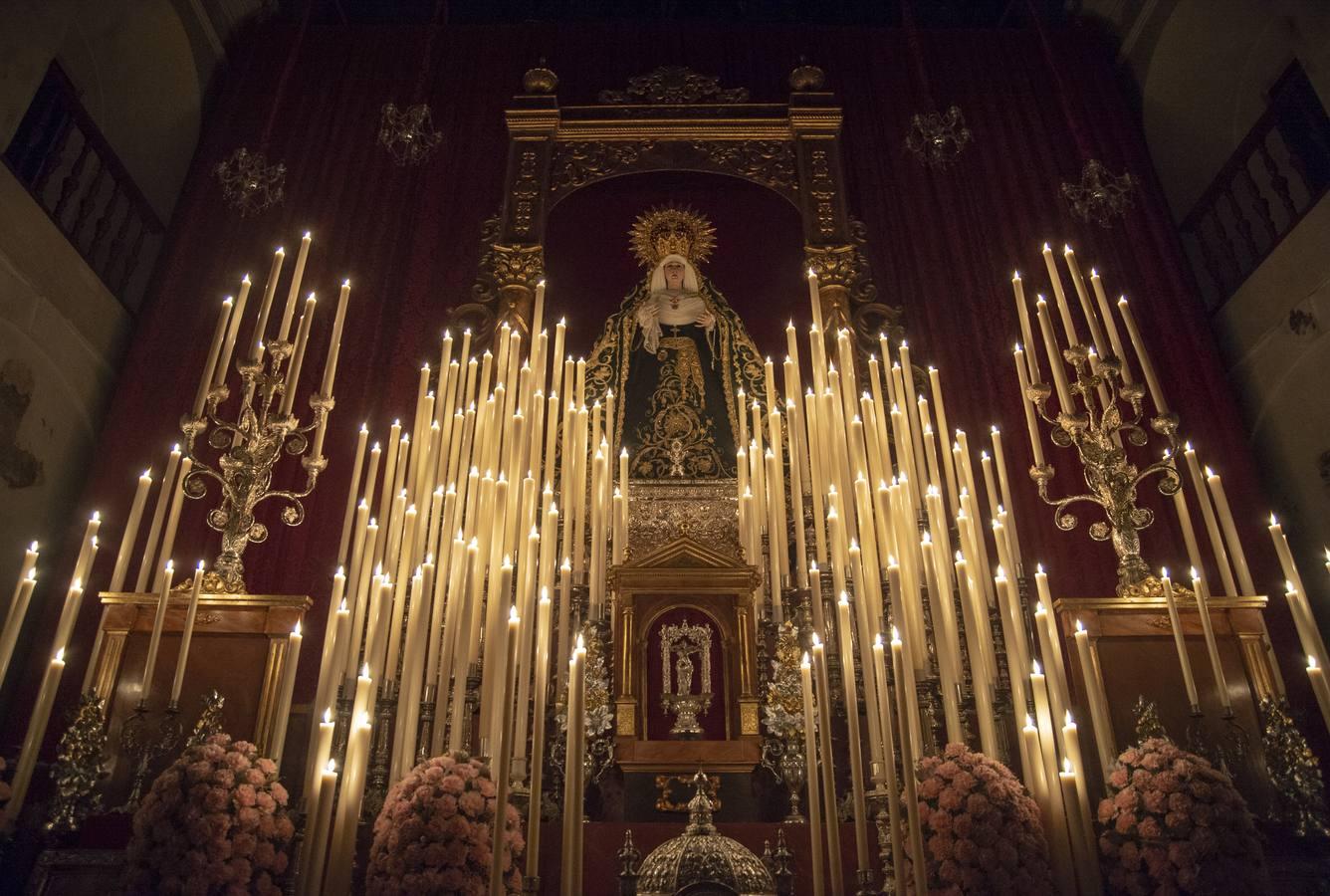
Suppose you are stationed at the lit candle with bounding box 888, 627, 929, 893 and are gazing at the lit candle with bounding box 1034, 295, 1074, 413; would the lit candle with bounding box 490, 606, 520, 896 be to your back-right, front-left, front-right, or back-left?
back-left

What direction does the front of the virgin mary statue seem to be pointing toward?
toward the camera

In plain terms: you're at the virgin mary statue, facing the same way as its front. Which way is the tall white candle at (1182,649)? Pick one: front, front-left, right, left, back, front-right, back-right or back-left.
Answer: front-left

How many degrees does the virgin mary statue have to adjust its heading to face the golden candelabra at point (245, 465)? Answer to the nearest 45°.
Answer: approximately 45° to its right

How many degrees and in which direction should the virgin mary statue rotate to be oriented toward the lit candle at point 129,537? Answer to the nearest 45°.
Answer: approximately 45° to its right

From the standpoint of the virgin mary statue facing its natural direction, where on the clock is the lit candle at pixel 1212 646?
The lit candle is roughly at 10 o'clock from the virgin mary statue.

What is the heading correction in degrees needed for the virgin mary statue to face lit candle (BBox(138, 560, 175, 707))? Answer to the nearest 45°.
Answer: approximately 45° to its right

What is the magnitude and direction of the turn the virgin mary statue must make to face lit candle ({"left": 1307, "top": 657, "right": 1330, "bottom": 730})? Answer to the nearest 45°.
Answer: approximately 45° to its left

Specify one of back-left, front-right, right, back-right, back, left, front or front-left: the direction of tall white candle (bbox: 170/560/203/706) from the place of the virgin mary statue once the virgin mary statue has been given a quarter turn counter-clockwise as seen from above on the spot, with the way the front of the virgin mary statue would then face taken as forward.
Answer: back-right
